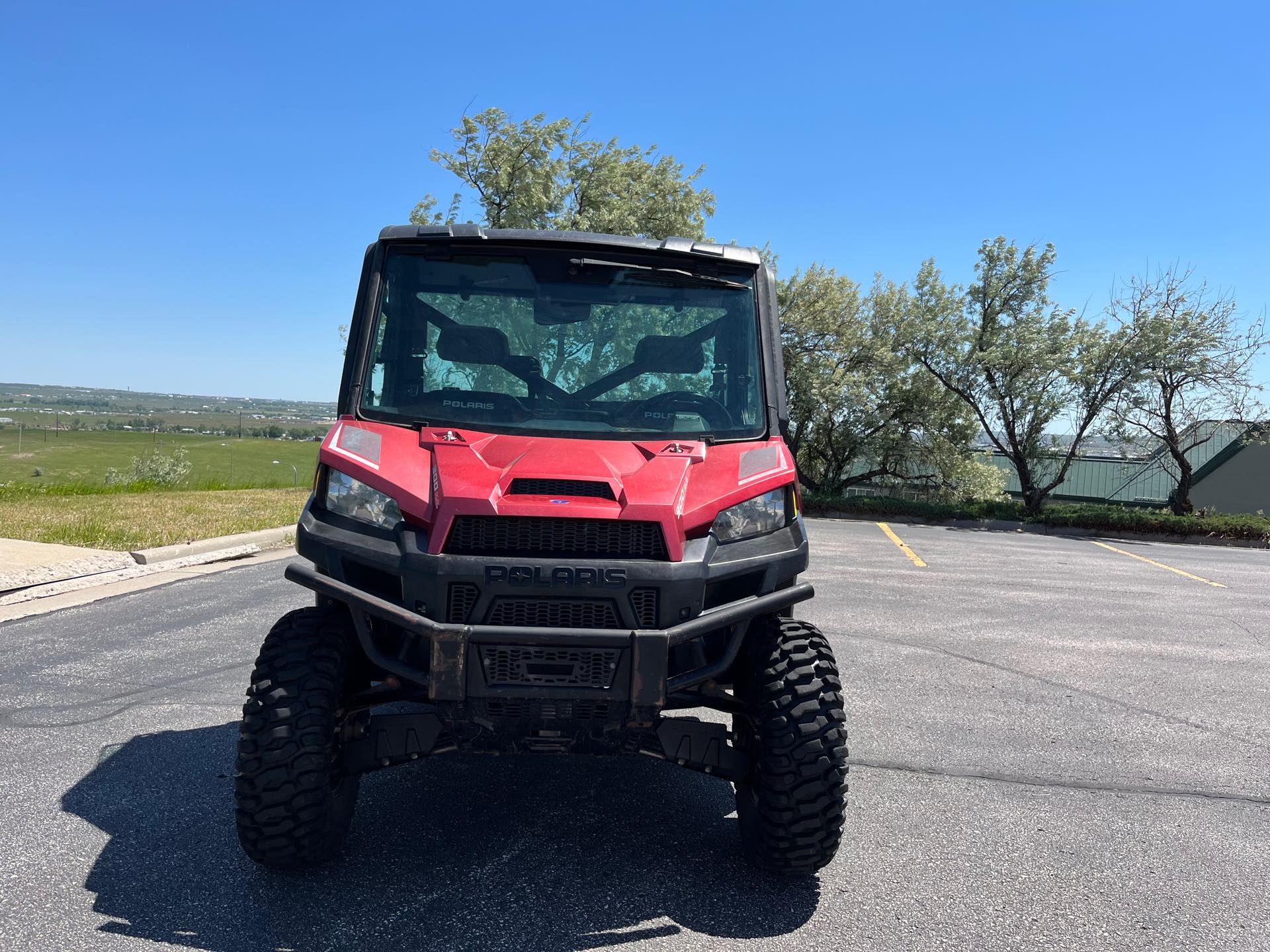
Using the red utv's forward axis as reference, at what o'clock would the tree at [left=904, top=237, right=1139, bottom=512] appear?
The tree is roughly at 7 o'clock from the red utv.

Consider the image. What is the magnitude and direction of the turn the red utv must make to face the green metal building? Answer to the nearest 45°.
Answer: approximately 135° to its left

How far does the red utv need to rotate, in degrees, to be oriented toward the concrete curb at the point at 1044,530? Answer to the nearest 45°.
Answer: approximately 135° to its left

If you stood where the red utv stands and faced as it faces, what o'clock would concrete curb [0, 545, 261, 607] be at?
The concrete curb is roughly at 5 o'clock from the red utv.

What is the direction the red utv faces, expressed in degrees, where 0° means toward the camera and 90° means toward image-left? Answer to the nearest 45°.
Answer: approximately 0°

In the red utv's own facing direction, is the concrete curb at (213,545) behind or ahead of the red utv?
behind
